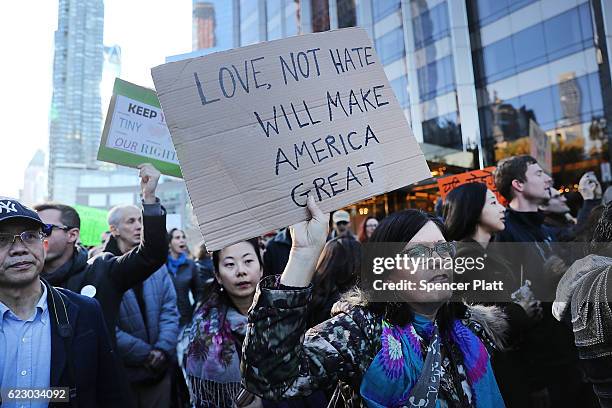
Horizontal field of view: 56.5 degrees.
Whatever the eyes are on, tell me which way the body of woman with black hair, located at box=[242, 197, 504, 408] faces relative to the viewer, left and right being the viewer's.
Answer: facing the viewer and to the right of the viewer

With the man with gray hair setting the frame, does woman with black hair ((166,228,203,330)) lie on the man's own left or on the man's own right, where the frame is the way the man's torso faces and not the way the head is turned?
on the man's own left

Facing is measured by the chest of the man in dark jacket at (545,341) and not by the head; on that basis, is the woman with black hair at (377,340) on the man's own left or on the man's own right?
on the man's own right

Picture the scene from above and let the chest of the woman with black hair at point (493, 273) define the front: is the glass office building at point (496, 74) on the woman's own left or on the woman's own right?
on the woman's own left

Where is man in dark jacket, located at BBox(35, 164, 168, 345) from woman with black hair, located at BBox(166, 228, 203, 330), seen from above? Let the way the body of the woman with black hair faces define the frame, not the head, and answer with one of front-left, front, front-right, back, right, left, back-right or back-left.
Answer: front-right

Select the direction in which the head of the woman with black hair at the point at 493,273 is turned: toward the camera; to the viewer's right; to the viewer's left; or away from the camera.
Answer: to the viewer's right
